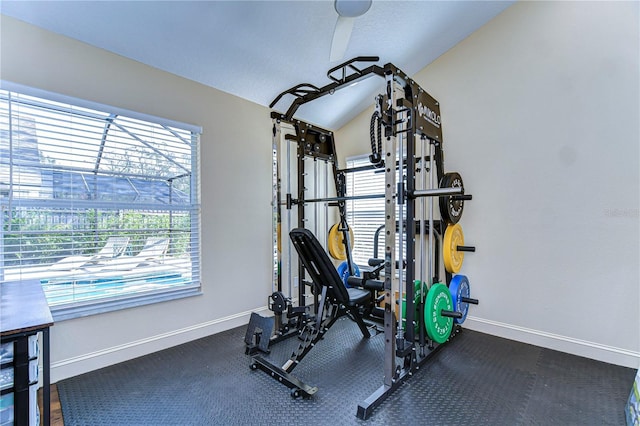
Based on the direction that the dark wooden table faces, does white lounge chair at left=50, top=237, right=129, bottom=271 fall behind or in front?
behind

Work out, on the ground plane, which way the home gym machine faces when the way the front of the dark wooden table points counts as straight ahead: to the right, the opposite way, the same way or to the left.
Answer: to the right

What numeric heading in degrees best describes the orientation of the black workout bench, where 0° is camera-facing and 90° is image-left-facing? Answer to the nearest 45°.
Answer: approximately 225°

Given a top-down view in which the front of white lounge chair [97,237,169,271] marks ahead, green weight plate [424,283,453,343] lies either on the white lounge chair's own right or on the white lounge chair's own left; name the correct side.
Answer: on the white lounge chair's own left

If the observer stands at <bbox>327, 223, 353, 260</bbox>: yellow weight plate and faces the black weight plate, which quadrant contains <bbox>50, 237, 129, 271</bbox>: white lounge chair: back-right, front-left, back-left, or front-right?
back-right
